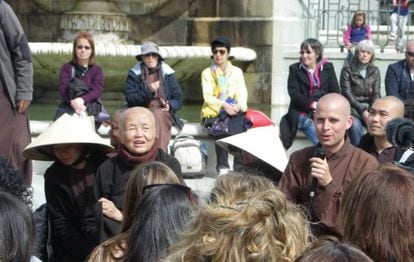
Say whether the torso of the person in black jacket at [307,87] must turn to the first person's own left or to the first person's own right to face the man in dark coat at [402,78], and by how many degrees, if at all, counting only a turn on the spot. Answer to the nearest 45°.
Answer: approximately 90° to the first person's own left

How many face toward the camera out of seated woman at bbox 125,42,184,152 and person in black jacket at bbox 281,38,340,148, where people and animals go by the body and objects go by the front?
2

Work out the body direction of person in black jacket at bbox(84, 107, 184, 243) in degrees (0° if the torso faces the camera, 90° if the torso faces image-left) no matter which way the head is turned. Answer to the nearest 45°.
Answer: approximately 0°

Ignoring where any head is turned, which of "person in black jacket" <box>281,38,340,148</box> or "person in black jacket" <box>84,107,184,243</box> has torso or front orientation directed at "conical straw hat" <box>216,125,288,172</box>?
"person in black jacket" <box>281,38,340,148</box>

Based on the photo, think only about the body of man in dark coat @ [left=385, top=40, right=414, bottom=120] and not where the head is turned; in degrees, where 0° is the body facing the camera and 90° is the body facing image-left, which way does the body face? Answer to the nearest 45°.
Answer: approximately 0°

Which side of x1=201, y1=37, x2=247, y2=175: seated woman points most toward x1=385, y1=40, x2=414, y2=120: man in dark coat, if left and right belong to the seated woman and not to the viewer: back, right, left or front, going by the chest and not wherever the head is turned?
left

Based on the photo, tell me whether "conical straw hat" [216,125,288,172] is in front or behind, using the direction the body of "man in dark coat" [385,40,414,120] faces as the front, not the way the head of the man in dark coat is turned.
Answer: in front

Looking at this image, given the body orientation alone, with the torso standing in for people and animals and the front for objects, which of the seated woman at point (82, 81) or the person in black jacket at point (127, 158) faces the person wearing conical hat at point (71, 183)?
the seated woman

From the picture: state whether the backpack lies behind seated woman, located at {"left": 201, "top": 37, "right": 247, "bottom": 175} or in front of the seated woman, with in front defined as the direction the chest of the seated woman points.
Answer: in front

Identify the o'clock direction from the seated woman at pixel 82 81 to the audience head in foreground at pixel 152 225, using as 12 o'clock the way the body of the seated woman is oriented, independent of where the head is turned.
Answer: The audience head in foreground is roughly at 12 o'clock from the seated woman.

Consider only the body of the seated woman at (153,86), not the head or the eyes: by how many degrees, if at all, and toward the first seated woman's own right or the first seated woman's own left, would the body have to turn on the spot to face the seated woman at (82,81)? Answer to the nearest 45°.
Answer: approximately 90° to the first seated woman's own right

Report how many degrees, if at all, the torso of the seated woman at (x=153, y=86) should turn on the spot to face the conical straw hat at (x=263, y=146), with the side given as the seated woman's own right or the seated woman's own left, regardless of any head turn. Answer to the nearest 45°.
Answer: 0° — they already face it

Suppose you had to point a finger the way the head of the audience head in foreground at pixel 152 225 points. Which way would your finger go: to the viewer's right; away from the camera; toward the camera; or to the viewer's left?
away from the camera

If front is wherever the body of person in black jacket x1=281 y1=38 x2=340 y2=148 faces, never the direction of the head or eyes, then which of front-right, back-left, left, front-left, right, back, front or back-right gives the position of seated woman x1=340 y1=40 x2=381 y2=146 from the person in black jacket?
back-left
